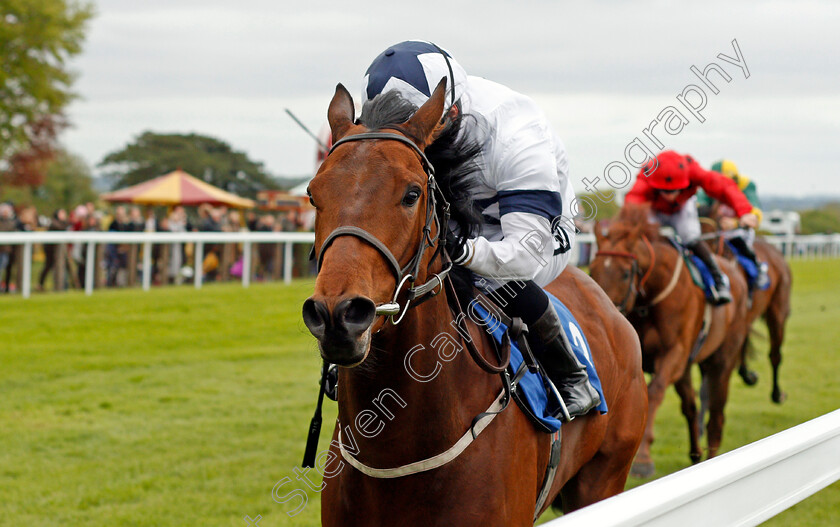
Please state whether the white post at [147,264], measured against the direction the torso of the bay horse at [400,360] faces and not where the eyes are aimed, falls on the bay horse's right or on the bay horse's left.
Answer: on the bay horse's right

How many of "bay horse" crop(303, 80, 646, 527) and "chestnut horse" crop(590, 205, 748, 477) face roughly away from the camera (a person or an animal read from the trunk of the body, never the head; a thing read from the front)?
0

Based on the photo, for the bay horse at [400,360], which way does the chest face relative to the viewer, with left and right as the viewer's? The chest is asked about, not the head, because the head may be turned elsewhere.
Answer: facing the viewer and to the left of the viewer

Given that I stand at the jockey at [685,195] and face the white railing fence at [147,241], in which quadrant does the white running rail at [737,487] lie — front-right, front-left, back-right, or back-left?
back-left

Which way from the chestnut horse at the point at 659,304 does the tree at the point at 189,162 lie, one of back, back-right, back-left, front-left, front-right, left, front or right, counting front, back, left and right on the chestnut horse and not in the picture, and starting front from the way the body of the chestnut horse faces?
right

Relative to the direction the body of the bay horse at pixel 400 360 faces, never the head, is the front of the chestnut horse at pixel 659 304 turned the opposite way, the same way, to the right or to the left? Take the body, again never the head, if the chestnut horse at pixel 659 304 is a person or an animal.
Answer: the same way

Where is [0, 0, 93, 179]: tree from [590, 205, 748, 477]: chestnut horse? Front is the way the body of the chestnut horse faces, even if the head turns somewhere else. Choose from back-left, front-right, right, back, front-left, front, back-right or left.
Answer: right

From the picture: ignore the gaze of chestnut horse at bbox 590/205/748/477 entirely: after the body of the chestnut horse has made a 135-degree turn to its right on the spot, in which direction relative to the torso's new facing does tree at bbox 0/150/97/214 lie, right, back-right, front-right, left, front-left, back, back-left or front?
front-left

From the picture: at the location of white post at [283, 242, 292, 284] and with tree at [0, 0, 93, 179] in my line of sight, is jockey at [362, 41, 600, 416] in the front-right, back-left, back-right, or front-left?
back-left

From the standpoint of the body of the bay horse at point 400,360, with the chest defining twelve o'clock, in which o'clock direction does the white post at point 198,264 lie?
The white post is roughly at 4 o'clock from the bay horse.

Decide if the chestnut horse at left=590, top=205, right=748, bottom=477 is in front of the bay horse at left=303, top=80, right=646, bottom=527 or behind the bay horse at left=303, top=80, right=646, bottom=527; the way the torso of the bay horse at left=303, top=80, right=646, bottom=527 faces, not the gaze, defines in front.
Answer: behind
